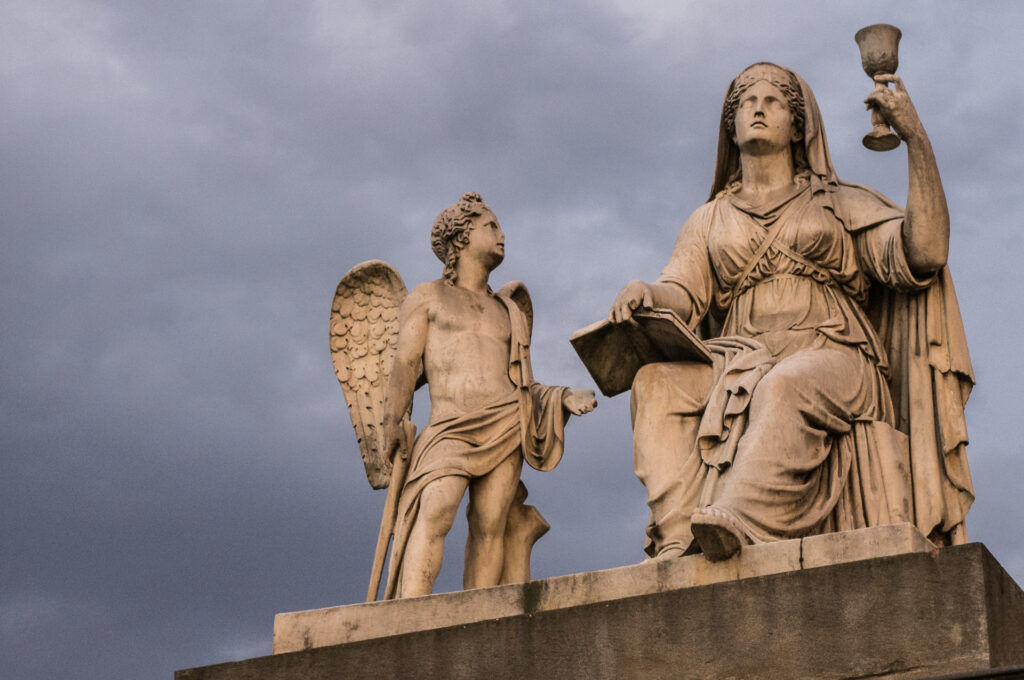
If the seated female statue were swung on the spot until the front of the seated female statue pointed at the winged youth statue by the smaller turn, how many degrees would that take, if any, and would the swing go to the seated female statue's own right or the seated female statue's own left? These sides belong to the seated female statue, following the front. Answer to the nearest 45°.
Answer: approximately 45° to the seated female statue's own right

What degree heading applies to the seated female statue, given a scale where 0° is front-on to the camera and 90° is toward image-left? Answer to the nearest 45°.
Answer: approximately 45°

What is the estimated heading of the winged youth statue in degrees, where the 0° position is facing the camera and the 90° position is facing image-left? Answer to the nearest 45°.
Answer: approximately 315°
